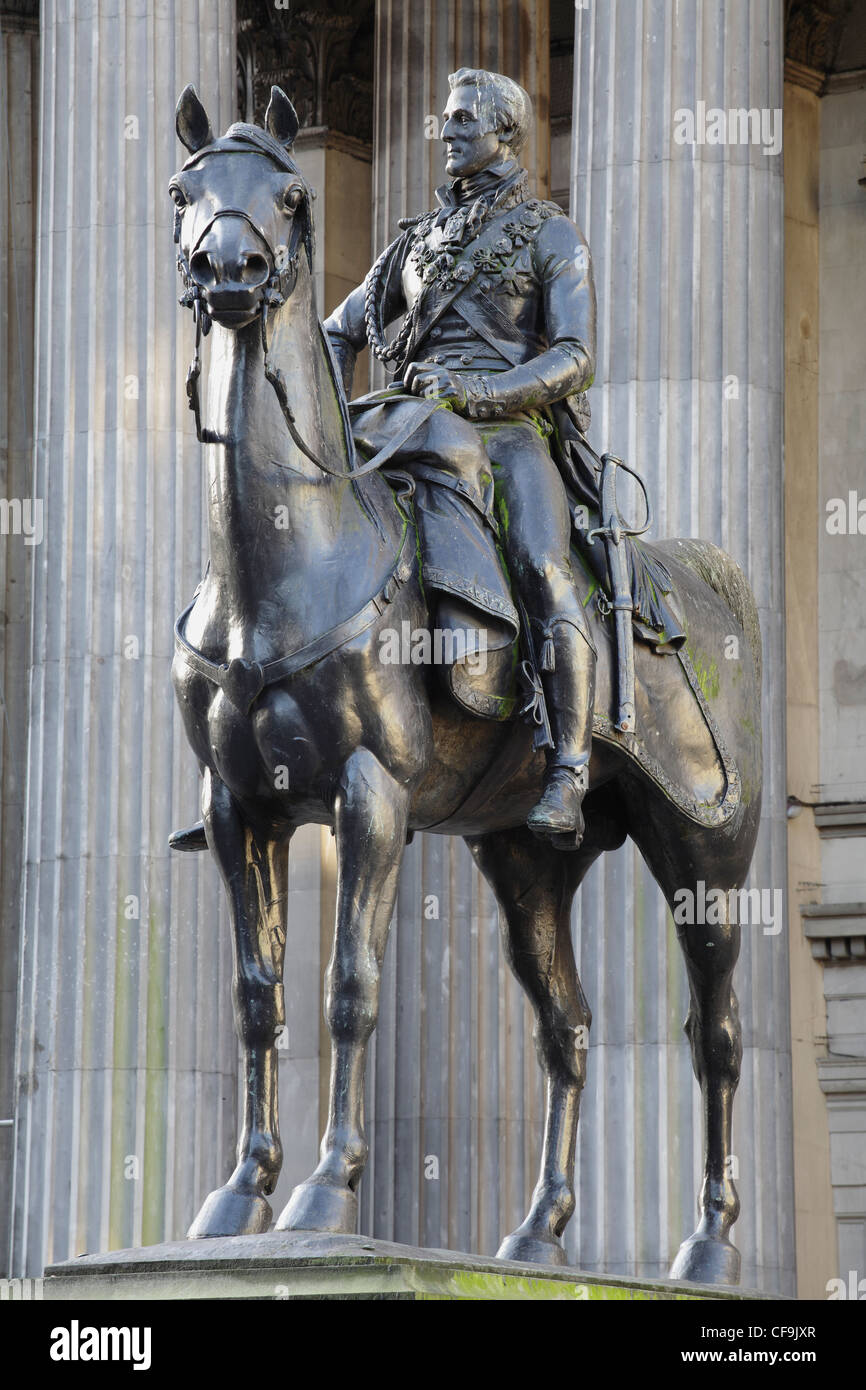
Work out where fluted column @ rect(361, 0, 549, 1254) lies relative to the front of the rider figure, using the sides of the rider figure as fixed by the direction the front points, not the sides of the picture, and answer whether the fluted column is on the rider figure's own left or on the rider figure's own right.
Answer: on the rider figure's own right

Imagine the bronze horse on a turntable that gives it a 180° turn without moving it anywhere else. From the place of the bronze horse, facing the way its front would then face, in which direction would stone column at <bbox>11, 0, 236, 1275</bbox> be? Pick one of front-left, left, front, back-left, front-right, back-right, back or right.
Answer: front-left

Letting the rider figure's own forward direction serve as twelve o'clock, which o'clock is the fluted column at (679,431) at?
The fluted column is roughly at 5 o'clock from the rider figure.

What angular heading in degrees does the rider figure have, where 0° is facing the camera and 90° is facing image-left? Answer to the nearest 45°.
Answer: approximately 45°

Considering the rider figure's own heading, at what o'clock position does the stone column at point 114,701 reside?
The stone column is roughly at 4 o'clock from the rider figure.
